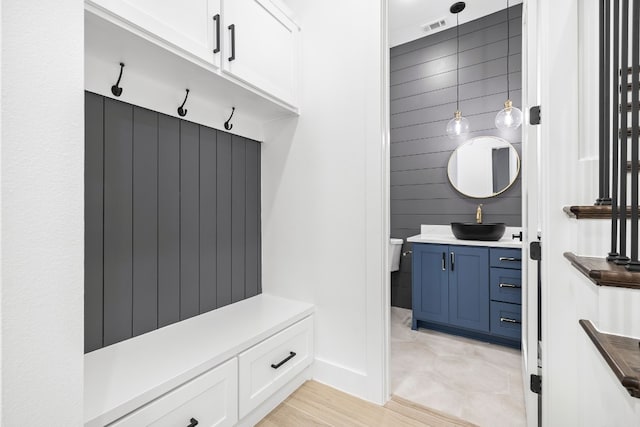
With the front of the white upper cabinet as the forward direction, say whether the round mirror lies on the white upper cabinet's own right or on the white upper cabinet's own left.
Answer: on the white upper cabinet's own left

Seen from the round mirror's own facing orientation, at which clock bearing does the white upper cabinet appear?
The white upper cabinet is roughly at 1 o'clock from the round mirror.

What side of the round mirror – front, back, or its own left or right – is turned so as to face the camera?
front

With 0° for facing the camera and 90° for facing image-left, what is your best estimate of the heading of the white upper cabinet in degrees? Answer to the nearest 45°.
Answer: approximately 315°

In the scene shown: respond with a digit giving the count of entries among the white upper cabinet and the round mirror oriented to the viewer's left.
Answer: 0

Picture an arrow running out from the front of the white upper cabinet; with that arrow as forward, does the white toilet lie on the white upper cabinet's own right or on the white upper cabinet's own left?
on the white upper cabinet's own left

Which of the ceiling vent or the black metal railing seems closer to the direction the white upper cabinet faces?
the black metal railing

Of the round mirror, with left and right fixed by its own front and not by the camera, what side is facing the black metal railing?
front

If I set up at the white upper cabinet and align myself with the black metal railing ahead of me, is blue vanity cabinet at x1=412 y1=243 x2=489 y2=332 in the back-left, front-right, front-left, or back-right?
front-left

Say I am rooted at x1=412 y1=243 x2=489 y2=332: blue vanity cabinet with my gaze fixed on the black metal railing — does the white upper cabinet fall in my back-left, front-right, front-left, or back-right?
front-right

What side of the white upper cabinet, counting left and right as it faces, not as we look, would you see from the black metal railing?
front
